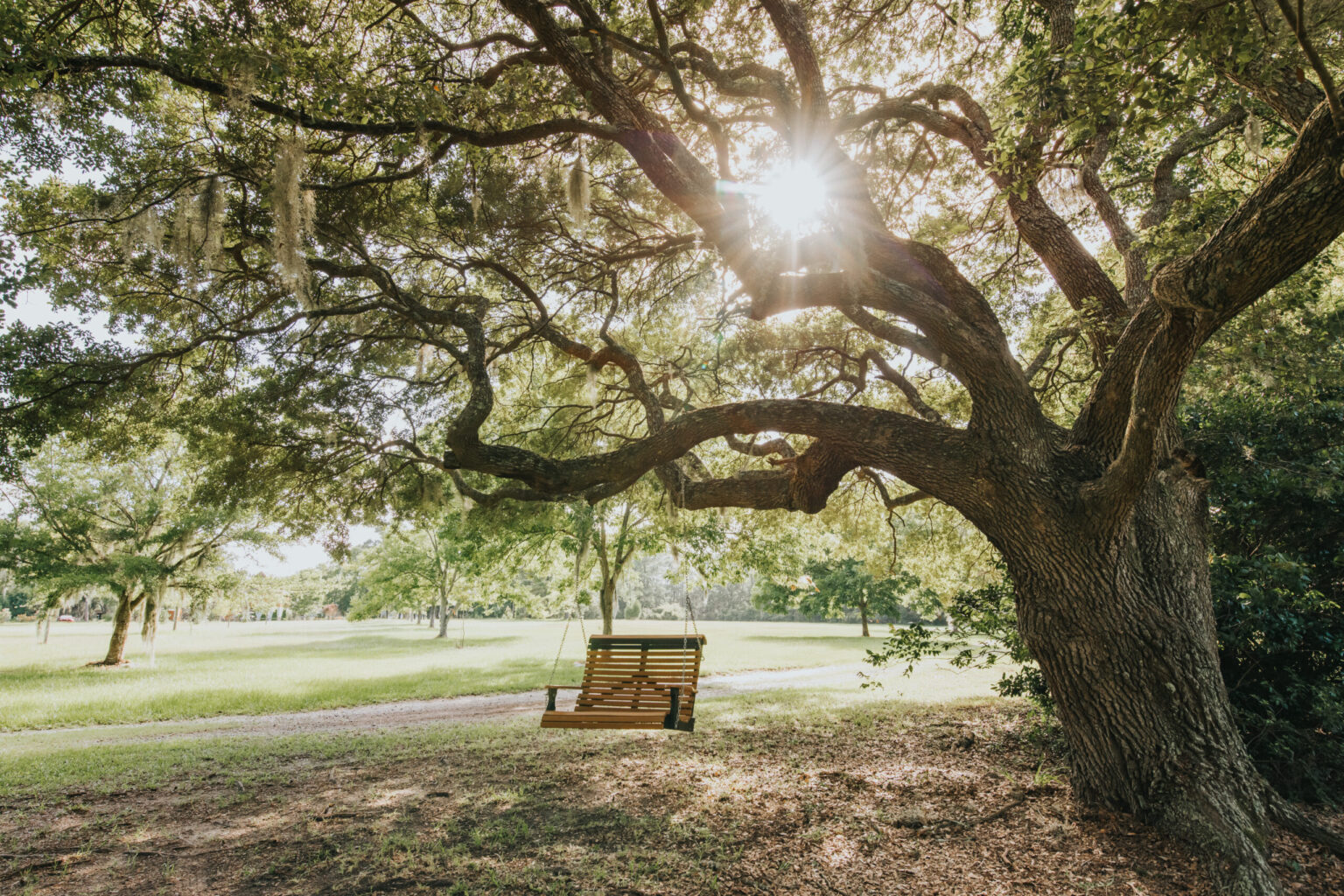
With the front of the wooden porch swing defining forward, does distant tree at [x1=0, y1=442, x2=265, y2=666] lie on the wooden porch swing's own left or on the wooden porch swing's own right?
on the wooden porch swing's own right

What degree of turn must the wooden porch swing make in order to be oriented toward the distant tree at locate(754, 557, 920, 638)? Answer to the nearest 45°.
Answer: approximately 135° to its right

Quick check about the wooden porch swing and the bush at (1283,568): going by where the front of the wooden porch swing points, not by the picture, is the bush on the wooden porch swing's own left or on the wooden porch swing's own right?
on the wooden porch swing's own left

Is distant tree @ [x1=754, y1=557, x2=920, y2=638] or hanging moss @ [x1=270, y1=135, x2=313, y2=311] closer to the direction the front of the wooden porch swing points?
the hanging moss

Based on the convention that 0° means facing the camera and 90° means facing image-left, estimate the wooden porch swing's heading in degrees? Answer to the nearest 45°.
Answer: approximately 45°

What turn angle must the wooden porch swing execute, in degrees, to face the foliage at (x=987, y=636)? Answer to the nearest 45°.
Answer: approximately 135° to its left
